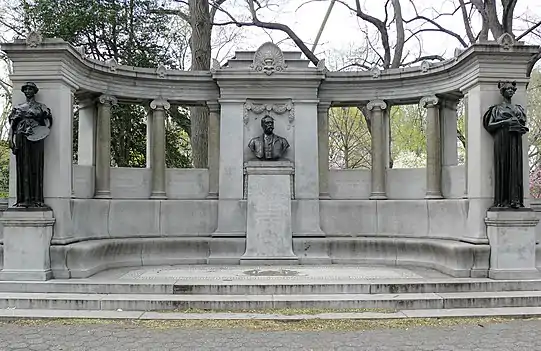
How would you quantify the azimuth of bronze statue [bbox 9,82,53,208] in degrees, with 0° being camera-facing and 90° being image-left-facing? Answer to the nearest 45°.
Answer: approximately 0°

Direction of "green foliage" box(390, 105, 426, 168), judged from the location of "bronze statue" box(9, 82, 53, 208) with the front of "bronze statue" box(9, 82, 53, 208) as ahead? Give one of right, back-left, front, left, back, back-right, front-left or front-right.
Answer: back-left

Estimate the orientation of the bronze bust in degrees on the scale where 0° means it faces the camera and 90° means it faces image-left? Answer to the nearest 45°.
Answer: approximately 0°

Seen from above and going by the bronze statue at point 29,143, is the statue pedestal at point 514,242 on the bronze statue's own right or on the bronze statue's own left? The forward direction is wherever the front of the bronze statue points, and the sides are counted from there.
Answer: on the bronze statue's own left

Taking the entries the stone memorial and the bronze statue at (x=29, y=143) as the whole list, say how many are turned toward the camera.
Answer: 2

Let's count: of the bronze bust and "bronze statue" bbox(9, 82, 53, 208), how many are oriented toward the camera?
2

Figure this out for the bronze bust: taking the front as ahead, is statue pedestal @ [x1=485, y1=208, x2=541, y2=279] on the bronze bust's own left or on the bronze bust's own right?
on the bronze bust's own left
